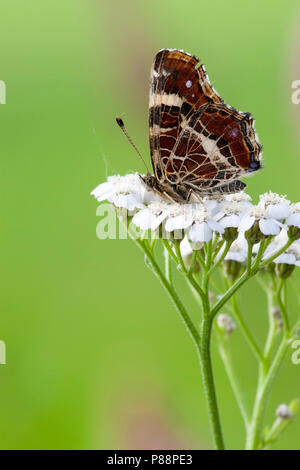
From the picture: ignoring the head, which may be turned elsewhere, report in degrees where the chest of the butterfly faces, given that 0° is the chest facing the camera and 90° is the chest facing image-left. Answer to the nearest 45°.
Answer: approximately 90°
